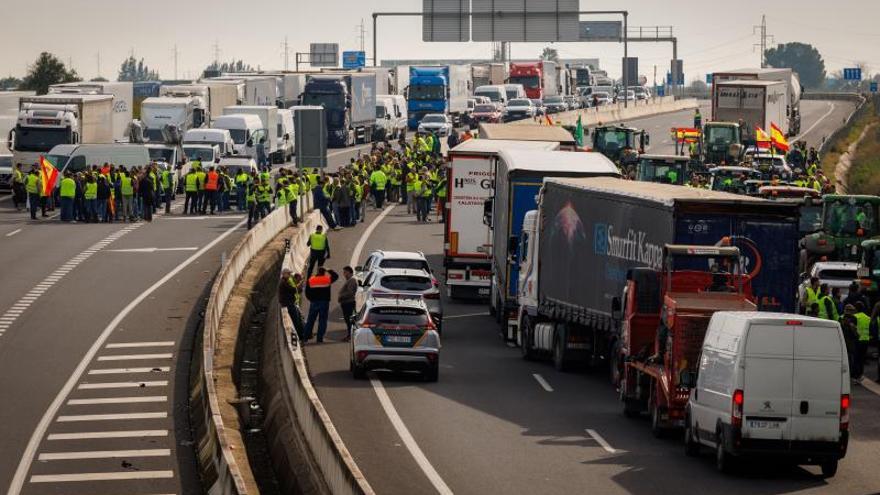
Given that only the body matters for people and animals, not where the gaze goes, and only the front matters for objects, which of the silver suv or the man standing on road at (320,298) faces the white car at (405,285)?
the silver suv

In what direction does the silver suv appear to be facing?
away from the camera

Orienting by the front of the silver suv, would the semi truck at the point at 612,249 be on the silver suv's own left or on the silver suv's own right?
on the silver suv's own right

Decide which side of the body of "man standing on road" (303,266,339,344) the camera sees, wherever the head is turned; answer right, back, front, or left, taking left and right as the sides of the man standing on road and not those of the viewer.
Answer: back

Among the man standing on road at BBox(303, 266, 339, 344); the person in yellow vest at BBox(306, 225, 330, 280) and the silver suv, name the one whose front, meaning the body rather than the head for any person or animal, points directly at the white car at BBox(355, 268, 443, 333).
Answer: the silver suv

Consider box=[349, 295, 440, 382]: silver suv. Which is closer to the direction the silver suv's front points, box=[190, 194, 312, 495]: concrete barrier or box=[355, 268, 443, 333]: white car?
the white car

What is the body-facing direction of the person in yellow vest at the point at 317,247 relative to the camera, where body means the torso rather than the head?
away from the camera
